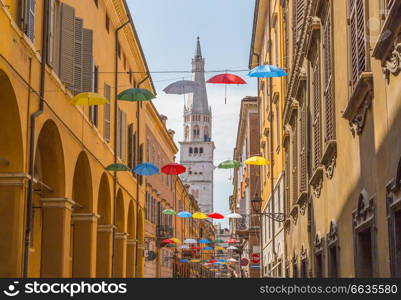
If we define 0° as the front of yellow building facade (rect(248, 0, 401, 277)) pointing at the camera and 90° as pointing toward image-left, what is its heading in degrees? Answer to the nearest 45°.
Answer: approximately 90°

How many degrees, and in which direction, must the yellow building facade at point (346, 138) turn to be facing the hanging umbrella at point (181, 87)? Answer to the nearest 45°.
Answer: approximately 45° to its right

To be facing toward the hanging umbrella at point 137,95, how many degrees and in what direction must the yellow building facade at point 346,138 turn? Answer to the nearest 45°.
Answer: approximately 45° to its right

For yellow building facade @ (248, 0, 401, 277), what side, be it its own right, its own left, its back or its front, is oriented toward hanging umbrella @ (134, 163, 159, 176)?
right

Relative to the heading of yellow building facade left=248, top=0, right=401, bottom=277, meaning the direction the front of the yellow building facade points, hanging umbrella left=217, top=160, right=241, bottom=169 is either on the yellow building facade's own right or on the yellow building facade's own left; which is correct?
on the yellow building facade's own right
